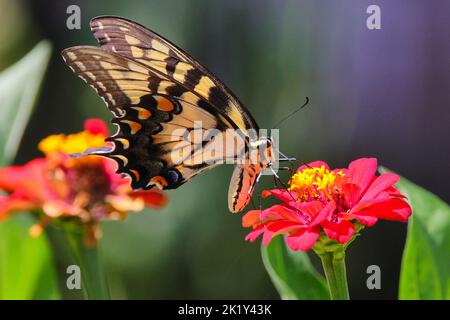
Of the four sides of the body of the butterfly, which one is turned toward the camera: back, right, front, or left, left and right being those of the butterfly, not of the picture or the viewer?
right
